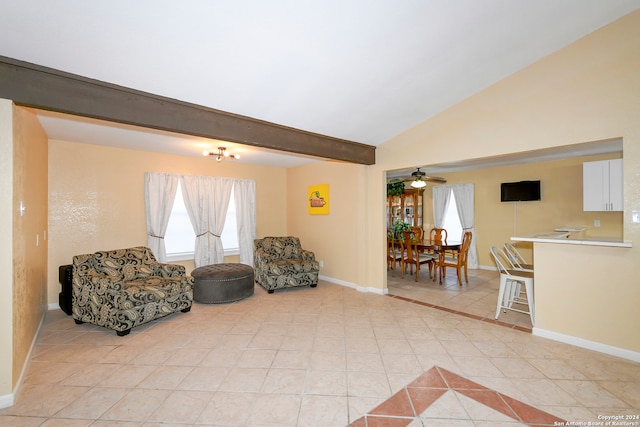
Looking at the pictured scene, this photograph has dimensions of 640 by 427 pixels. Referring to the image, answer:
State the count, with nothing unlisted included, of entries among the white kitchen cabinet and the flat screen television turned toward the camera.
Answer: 2

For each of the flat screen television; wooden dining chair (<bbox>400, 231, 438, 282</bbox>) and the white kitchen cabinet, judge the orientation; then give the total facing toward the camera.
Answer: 2

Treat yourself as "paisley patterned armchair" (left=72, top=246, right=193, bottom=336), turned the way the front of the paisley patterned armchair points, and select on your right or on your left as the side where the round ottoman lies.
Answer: on your left

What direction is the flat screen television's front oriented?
toward the camera

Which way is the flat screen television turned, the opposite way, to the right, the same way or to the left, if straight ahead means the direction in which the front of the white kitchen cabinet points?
the same way

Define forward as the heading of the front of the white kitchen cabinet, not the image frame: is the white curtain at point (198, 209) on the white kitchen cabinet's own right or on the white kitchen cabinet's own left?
on the white kitchen cabinet's own right

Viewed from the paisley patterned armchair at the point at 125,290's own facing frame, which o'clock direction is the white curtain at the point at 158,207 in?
The white curtain is roughly at 8 o'clock from the paisley patterned armchair.

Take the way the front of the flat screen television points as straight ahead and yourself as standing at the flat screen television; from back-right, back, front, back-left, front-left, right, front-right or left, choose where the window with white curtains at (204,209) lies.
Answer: front-right

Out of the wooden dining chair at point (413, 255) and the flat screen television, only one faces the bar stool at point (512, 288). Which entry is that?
the flat screen television

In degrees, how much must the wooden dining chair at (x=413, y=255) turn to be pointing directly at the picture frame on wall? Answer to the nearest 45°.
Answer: approximately 135° to its left

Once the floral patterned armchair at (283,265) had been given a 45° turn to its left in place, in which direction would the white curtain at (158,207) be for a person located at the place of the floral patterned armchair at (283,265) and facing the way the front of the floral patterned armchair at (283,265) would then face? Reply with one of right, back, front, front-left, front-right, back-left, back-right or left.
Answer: back

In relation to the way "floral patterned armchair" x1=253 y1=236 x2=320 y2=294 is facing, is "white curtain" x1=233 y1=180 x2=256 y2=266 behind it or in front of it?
behind

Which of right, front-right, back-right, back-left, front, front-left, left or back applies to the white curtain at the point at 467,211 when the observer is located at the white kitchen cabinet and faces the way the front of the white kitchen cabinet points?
back-right

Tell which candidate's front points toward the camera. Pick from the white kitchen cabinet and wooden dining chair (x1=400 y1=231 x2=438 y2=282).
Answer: the white kitchen cabinet

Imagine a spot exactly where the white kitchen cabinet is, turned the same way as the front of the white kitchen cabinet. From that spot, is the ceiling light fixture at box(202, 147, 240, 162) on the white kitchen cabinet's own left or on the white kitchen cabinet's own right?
on the white kitchen cabinet's own right

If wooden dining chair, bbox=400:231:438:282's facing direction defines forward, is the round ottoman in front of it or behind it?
behind

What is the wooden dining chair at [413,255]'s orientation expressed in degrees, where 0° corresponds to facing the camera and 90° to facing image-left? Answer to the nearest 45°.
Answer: approximately 225°
